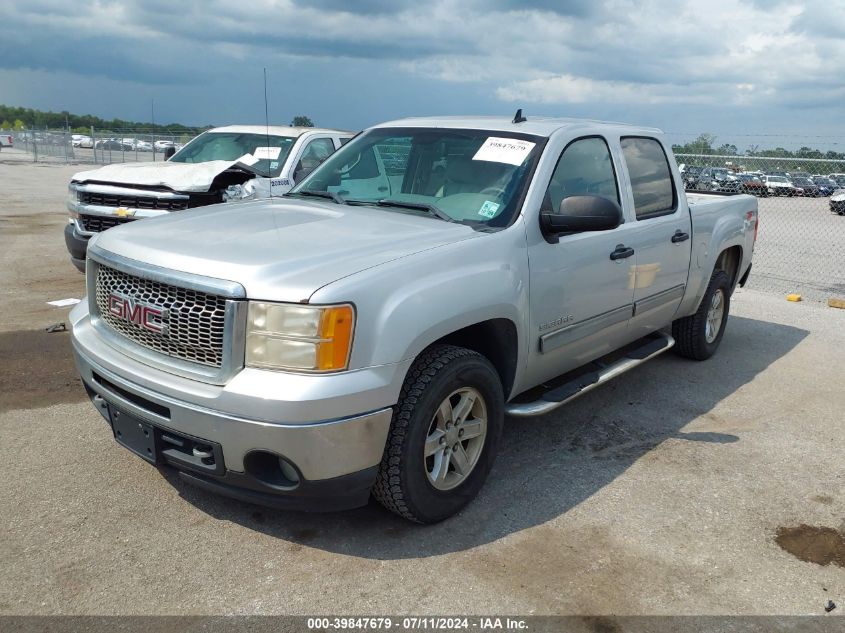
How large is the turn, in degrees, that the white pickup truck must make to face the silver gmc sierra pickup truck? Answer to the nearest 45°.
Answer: approximately 45° to its left

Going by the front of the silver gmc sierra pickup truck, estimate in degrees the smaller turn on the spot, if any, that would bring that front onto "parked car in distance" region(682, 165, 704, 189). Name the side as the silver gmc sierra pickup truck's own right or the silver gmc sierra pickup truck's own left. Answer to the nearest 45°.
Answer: approximately 180°

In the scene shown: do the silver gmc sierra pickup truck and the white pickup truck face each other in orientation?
no

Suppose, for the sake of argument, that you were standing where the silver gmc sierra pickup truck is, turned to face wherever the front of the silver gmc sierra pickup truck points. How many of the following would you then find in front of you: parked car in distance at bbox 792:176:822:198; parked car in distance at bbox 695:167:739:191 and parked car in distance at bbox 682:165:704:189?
0

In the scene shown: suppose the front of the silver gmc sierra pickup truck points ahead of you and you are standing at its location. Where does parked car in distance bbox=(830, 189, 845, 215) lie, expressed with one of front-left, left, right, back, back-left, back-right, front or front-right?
back

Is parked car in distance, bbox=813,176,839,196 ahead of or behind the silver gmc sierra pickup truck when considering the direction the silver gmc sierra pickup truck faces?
behind

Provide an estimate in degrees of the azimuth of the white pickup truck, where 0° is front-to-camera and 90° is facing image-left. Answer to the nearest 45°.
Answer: approximately 45°

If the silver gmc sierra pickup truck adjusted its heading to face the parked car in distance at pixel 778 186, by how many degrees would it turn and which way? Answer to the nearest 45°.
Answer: approximately 180°

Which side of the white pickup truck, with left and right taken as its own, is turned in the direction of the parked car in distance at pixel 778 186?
back

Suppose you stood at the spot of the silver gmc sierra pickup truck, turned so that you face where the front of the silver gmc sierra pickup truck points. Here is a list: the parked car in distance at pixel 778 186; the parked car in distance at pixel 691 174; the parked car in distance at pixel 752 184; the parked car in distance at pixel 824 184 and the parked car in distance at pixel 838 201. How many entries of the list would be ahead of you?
0

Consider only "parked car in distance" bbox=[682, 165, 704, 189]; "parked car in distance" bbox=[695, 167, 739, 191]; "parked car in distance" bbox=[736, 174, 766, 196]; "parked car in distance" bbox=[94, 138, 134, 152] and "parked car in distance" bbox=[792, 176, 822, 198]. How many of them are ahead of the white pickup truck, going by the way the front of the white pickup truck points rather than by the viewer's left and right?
0

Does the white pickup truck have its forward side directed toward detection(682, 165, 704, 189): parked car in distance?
no

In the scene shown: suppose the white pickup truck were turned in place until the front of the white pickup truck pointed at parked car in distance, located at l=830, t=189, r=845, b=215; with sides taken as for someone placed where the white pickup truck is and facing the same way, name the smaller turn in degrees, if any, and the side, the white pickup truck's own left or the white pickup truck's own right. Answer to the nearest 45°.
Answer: approximately 180°

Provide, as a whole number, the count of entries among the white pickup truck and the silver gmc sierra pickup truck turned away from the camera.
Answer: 0

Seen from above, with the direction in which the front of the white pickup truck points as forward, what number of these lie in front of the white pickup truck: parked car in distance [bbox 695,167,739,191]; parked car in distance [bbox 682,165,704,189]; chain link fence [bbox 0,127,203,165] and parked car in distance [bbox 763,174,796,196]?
0

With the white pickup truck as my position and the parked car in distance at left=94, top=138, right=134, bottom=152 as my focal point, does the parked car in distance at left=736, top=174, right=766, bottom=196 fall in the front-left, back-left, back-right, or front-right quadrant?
front-right

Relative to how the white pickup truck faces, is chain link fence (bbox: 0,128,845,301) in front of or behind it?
behind

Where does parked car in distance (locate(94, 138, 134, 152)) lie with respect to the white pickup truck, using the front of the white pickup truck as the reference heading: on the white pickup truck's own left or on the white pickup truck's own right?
on the white pickup truck's own right

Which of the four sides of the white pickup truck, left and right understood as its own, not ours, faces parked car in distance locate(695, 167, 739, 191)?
back

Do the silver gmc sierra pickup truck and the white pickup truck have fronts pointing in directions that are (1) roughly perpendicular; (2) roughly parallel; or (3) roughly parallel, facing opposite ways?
roughly parallel
